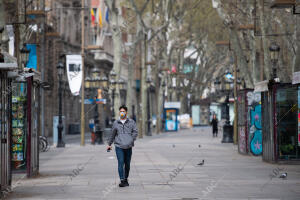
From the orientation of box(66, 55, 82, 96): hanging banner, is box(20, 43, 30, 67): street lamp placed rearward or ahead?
ahead

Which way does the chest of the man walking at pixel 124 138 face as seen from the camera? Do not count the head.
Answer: toward the camera

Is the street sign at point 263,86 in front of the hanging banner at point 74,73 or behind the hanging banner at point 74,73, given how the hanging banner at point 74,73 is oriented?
in front

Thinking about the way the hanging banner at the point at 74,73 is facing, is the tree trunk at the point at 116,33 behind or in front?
behind

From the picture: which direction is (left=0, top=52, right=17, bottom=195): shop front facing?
to the viewer's right

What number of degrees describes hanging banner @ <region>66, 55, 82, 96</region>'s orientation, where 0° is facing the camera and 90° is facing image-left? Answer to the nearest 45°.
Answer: approximately 0°

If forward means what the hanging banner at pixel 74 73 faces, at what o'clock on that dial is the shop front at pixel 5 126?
The shop front is roughly at 12 o'clock from the hanging banner.

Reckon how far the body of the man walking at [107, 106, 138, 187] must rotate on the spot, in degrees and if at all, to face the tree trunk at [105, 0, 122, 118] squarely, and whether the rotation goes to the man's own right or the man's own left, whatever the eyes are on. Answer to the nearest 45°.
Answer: approximately 180°

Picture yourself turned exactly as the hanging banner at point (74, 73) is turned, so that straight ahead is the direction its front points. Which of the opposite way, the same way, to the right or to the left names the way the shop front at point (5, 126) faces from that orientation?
to the left

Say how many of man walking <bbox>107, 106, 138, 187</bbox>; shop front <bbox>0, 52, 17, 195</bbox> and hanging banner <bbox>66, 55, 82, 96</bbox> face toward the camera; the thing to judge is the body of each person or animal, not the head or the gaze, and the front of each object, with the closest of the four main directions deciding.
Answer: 2

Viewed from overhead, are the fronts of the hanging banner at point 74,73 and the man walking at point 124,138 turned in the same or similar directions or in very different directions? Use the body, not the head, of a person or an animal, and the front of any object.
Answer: same or similar directions
